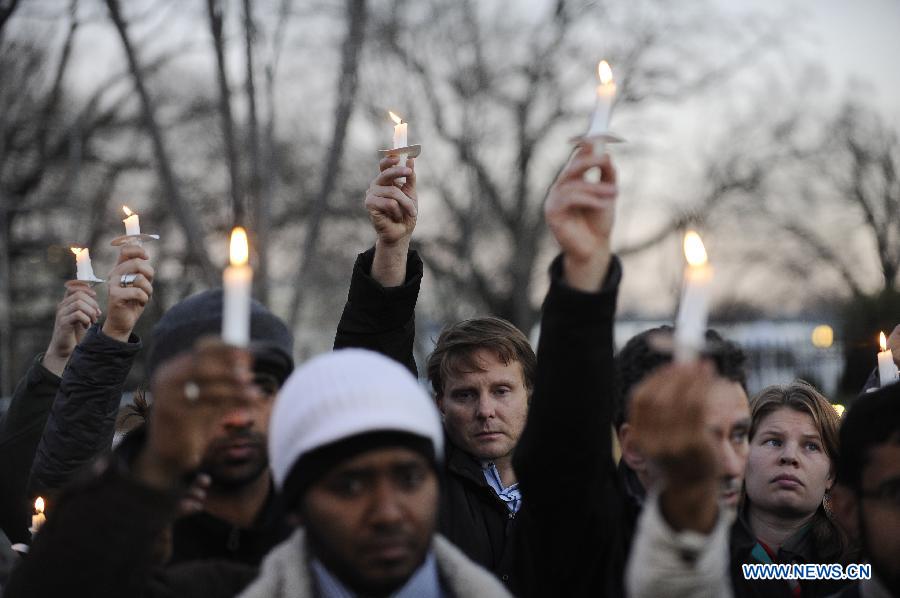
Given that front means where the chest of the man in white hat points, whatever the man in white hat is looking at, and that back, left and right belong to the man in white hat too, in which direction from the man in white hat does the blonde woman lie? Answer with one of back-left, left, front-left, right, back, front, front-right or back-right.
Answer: back-left

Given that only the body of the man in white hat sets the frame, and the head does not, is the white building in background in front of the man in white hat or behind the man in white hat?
behind

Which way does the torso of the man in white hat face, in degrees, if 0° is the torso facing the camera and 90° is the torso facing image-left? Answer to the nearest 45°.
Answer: approximately 0°
